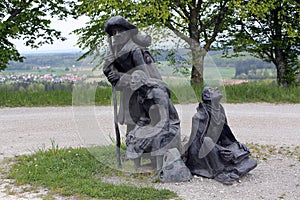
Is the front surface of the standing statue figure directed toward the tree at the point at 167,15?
no

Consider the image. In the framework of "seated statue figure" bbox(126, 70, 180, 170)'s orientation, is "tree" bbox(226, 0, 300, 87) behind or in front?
behind

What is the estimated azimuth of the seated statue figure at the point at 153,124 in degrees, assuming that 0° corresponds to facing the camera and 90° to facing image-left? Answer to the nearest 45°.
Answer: approximately 45°

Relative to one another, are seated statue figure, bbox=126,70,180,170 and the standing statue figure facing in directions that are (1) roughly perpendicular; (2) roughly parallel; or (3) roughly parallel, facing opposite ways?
roughly parallel

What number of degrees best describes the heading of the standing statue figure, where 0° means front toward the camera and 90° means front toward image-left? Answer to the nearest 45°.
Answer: approximately 45°

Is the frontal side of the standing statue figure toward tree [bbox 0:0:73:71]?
no

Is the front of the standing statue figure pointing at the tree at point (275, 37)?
no

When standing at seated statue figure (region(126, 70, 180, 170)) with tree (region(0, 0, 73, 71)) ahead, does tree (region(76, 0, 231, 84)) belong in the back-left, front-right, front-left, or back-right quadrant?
front-right

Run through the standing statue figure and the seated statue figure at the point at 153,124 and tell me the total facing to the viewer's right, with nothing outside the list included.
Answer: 0

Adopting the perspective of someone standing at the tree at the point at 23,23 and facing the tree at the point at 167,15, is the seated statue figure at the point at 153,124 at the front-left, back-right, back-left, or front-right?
front-right
